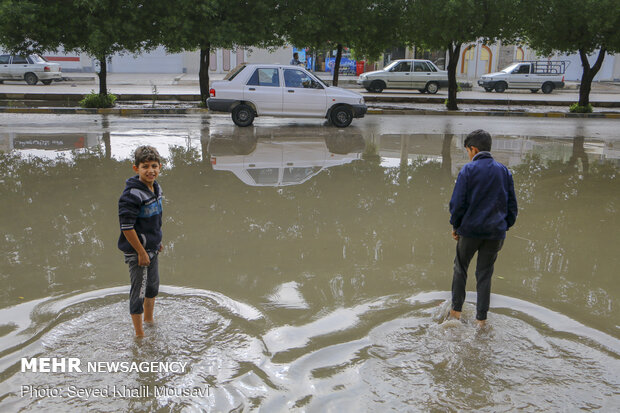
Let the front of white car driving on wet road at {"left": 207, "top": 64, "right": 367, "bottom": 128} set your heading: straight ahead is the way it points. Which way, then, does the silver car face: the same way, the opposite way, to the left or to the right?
the opposite way

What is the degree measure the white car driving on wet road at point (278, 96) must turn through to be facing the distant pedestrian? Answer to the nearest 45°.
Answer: approximately 90° to its left

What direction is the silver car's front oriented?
to the viewer's left

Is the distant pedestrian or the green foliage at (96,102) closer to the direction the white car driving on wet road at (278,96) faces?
the distant pedestrian

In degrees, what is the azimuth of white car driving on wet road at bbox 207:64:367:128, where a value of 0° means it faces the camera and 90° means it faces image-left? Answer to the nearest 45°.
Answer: approximately 270°

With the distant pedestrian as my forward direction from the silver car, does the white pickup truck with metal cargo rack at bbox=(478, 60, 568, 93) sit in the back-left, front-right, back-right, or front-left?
back-right

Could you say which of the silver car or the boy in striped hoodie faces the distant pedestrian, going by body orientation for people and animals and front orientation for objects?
the silver car

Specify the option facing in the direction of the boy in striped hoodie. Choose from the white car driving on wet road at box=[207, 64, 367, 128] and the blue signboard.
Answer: the blue signboard

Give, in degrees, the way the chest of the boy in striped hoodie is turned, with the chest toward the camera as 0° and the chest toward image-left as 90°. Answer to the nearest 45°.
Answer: approximately 315°

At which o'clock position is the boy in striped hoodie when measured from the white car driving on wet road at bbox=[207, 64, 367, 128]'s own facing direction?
The boy in striped hoodie is roughly at 3 o'clock from the white car driving on wet road.

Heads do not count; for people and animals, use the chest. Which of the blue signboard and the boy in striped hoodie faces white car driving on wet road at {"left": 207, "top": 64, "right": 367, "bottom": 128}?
the blue signboard
